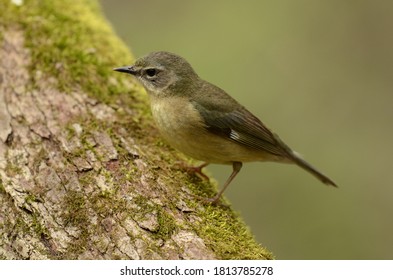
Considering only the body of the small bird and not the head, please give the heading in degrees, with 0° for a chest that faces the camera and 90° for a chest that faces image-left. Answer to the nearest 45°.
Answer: approximately 90°
